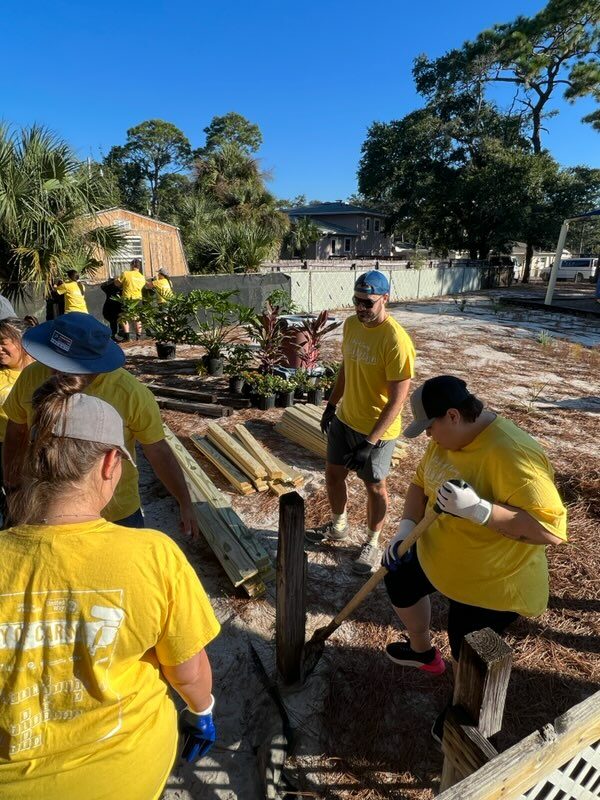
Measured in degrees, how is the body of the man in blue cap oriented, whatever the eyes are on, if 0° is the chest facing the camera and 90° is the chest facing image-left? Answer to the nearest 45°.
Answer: approximately 45°

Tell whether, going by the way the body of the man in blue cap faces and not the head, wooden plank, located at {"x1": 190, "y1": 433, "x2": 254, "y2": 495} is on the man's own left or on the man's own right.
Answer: on the man's own right

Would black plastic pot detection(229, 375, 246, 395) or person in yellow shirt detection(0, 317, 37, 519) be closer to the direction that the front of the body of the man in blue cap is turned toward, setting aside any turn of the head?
the person in yellow shirt

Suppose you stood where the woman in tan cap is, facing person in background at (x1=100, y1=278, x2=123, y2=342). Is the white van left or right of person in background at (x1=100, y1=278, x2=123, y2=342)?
right

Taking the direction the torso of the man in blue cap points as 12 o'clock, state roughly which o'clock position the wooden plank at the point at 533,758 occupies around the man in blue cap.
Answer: The wooden plank is roughly at 10 o'clock from the man in blue cap.

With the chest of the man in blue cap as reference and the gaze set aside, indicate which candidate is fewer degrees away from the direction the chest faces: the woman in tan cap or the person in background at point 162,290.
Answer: the woman in tan cap

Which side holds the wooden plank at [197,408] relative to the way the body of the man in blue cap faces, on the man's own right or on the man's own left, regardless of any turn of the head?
on the man's own right

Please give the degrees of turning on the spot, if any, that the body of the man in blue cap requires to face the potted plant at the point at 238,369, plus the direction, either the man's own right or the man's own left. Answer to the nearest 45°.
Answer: approximately 90° to the man's own right

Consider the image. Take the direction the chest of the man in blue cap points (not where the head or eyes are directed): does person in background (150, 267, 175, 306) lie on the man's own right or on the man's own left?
on the man's own right

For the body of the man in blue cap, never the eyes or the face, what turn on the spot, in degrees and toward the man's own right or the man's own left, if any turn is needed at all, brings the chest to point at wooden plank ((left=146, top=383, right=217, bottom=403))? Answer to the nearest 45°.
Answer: approximately 90° to the man's own right

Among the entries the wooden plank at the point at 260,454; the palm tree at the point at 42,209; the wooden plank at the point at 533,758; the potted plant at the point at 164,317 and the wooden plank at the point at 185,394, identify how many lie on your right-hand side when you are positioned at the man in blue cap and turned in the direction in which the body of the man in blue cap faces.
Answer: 4

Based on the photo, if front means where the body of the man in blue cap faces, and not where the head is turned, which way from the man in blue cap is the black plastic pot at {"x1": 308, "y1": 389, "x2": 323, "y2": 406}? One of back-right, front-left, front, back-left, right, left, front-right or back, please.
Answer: back-right

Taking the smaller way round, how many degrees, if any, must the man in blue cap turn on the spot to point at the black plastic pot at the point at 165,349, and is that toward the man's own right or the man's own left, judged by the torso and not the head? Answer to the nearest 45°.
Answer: approximately 90° to the man's own right

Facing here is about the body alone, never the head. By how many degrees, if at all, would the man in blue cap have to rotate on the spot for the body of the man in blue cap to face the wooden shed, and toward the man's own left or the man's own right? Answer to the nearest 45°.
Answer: approximately 90° to the man's own right

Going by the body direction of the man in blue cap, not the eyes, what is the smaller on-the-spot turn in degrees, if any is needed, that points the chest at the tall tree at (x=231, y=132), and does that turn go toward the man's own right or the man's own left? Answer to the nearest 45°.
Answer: approximately 135° to the man's own right

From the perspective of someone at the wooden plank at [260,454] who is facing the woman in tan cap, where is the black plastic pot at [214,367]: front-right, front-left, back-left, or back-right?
back-right

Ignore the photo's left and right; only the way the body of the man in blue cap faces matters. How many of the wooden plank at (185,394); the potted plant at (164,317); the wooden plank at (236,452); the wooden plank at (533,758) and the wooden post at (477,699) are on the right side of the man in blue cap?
3
